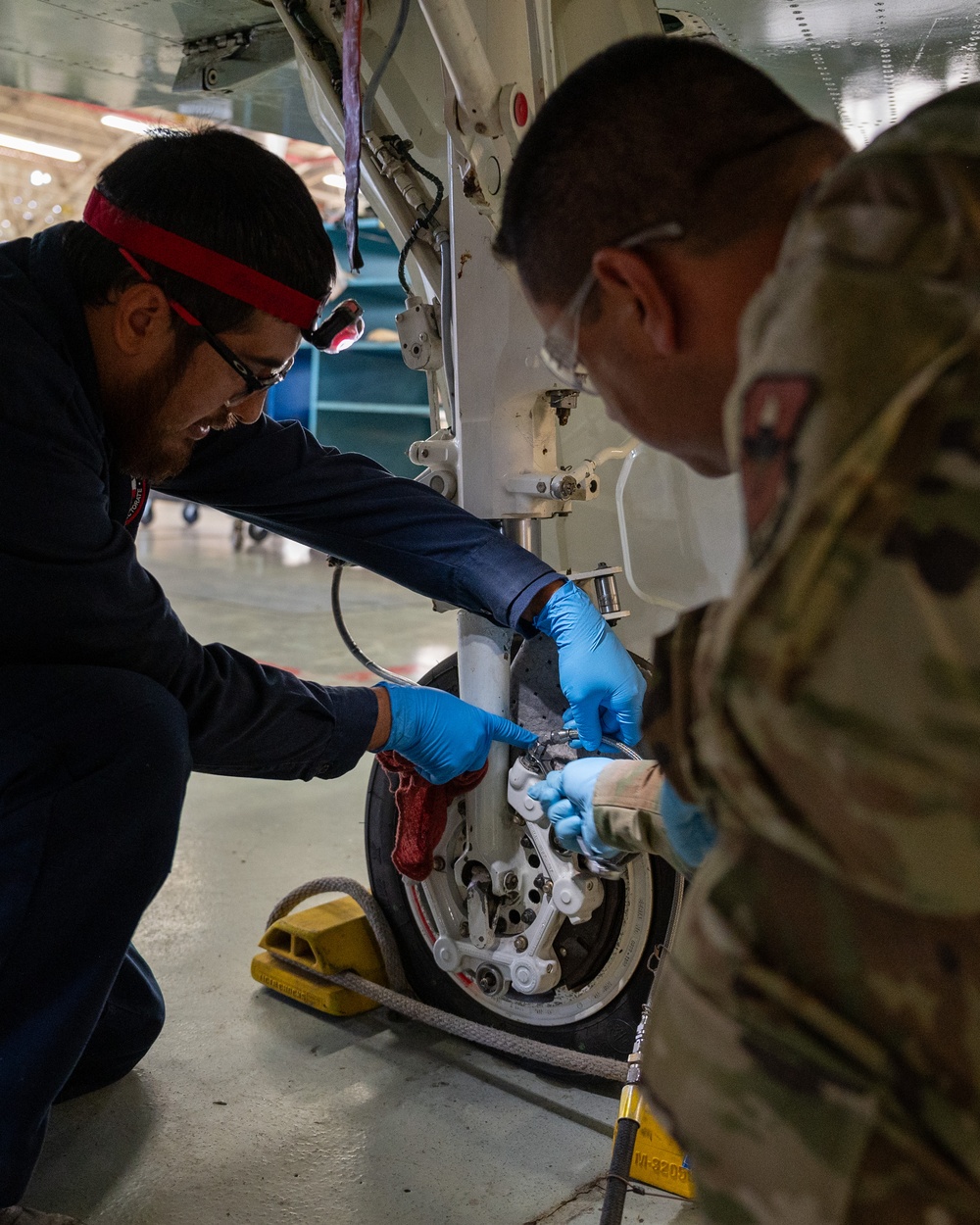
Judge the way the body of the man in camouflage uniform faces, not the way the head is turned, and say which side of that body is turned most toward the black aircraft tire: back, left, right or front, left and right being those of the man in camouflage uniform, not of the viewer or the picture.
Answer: front

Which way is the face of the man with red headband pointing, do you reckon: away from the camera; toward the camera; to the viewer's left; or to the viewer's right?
to the viewer's right

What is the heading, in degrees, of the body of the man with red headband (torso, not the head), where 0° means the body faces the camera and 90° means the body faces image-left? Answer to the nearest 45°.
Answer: approximately 270°

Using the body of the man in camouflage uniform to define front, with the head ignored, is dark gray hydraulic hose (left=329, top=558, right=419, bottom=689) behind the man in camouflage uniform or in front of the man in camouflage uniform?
in front

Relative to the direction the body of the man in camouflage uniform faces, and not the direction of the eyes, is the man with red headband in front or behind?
in front

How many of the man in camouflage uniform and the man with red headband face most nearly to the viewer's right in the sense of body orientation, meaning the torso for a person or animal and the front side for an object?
1

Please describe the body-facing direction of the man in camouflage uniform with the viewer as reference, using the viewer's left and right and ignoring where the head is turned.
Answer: facing away from the viewer and to the left of the viewer

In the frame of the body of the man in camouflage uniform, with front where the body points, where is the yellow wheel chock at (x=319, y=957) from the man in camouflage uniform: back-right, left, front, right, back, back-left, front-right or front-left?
front

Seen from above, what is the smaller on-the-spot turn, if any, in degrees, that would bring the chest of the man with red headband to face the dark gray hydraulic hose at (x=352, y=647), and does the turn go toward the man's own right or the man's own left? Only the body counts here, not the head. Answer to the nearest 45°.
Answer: approximately 45° to the man's own left
